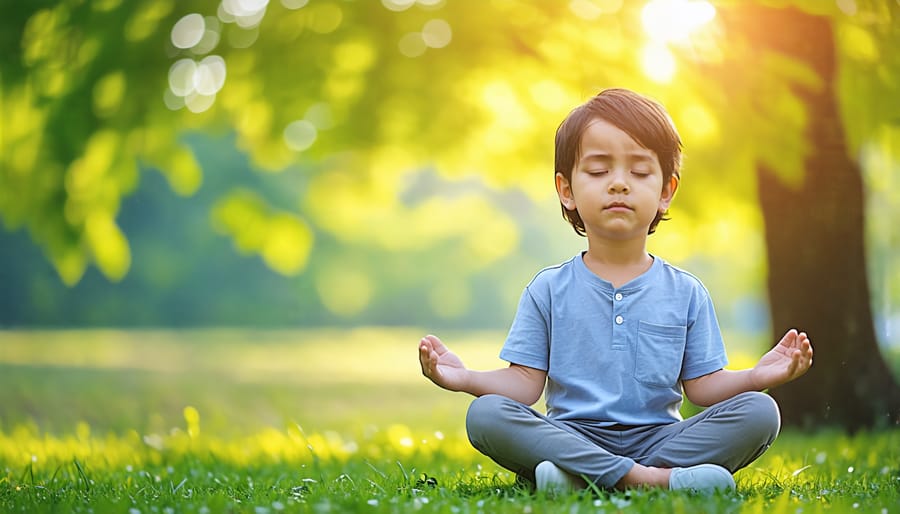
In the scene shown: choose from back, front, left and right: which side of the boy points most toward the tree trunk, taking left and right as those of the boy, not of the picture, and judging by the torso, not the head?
back

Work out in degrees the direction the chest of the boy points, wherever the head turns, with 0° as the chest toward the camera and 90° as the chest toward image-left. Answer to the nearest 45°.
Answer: approximately 0°
